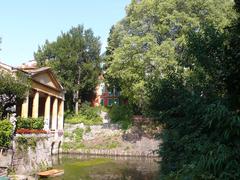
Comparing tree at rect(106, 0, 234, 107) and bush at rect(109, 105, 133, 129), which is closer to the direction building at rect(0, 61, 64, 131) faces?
the tree

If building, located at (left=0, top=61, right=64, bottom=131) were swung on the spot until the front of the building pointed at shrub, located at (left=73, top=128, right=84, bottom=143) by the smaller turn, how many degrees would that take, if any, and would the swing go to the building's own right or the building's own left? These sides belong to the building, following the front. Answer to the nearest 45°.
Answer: approximately 90° to the building's own left

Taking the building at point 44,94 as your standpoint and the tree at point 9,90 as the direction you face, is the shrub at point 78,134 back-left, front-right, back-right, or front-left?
back-left

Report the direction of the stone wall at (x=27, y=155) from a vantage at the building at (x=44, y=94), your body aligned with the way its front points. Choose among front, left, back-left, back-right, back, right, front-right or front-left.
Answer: front-right

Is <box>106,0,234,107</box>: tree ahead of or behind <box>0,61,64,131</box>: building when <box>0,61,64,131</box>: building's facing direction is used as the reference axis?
ahead

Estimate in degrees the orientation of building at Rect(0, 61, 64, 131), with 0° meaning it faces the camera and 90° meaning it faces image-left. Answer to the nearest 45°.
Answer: approximately 315°

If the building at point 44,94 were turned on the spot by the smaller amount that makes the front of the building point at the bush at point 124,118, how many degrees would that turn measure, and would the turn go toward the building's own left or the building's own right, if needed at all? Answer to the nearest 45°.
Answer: approximately 45° to the building's own left

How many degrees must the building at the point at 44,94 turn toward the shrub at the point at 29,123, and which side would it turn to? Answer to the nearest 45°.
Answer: approximately 45° to its right
